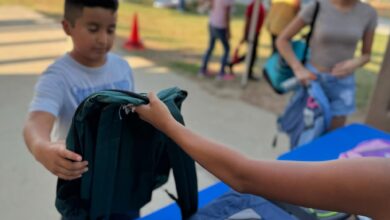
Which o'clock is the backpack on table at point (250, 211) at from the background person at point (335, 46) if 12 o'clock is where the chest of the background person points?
The backpack on table is roughly at 12 o'clock from the background person.

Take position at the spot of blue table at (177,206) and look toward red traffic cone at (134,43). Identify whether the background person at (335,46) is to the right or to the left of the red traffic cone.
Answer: right

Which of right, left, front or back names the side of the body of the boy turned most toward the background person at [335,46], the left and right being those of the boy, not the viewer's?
left

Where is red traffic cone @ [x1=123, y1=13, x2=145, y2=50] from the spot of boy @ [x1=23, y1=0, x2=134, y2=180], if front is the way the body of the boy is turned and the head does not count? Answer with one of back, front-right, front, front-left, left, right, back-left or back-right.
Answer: back-left

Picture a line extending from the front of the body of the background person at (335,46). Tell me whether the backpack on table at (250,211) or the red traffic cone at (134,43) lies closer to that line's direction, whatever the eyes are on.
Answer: the backpack on table

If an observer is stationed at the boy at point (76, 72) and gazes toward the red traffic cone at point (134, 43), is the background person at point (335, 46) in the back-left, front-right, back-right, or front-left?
front-right

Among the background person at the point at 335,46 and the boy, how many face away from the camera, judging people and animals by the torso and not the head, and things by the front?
0

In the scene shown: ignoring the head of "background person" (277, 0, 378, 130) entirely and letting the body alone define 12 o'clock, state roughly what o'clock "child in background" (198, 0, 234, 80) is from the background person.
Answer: The child in background is roughly at 5 o'clock from the background person.

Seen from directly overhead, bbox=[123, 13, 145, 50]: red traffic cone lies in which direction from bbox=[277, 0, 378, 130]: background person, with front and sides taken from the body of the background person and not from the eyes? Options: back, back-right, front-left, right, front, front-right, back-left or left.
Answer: back-right

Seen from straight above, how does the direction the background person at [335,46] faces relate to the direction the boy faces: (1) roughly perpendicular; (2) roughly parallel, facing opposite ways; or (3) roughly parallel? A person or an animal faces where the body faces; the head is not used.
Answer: roughly perpendicular

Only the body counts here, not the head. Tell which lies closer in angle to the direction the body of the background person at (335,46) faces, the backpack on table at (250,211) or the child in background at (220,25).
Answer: the backpack on table

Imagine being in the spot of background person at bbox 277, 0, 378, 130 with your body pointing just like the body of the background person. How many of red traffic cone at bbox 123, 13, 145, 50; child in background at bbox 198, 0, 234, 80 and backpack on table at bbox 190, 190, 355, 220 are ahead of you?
1

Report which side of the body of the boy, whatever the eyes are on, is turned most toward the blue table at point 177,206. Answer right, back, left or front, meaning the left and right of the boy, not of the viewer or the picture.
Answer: front

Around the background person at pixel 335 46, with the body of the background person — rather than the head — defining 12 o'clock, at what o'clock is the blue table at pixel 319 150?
The blue table is roughly at 12 o'clock from the background person.

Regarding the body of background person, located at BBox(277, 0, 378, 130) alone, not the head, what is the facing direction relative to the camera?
toward the camera

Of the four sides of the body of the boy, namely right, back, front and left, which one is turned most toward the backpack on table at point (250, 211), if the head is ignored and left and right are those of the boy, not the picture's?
front
